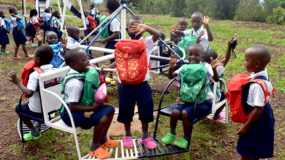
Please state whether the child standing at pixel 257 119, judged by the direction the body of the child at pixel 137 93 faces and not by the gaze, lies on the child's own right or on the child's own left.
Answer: on the child's own left

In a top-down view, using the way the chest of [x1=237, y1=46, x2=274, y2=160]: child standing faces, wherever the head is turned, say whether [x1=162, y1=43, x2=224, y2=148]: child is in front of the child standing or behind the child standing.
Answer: in front

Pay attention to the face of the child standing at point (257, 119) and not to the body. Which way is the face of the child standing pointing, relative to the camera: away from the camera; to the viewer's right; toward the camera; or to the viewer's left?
to the viewer's left

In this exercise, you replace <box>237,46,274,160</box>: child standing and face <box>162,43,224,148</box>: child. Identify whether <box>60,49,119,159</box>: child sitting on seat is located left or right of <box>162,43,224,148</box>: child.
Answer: left

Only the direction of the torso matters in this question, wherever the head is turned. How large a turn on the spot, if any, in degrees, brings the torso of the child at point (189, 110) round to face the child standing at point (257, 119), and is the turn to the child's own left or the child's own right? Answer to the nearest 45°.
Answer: approximately 90° to the child's own left

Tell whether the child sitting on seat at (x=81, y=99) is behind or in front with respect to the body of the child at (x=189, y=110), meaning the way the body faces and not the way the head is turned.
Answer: in front

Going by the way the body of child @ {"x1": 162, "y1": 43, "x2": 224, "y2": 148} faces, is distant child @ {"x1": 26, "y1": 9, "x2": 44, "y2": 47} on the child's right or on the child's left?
on the child's right

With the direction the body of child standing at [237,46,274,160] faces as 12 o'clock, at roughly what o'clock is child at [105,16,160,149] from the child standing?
The child is roughly at 12 o'clock from the child standing.
